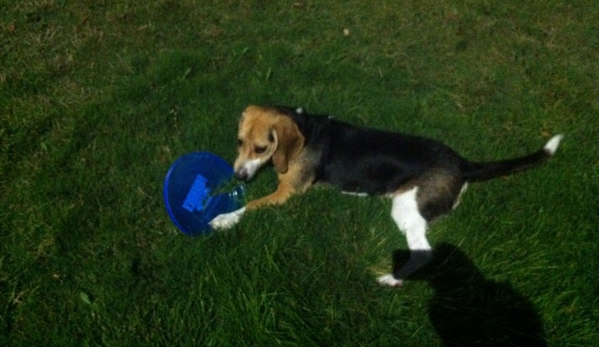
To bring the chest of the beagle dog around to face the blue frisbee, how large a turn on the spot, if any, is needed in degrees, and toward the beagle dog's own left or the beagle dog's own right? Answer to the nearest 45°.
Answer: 0° — it already faces it

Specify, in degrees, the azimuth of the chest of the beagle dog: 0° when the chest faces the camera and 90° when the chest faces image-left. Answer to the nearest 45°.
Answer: approximately 90°
